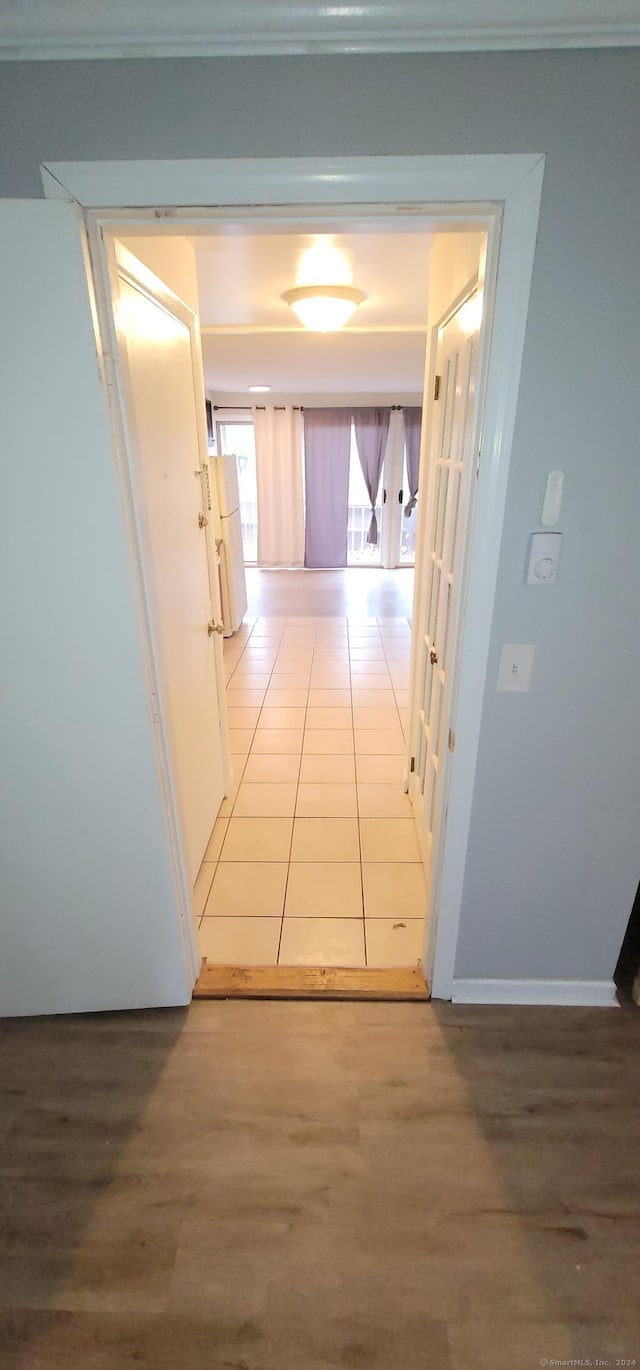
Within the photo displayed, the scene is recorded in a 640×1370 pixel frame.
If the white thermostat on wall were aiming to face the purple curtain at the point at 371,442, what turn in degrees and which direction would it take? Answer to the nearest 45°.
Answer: approximately 180°

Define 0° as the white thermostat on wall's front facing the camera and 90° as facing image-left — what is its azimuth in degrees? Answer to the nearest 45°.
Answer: approximately 0°

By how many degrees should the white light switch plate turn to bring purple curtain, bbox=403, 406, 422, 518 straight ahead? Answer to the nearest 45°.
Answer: approximately 180°

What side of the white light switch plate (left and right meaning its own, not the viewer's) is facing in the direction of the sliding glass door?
back

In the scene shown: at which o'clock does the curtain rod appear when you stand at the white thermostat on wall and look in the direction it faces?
The curtain rod is roughly at 5 o'clock from the white thermostat on wall.

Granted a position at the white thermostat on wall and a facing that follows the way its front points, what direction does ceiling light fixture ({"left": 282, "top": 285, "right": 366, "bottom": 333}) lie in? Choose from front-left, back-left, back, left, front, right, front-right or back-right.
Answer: back-right

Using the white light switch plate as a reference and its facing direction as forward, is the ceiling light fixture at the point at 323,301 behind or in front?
behind

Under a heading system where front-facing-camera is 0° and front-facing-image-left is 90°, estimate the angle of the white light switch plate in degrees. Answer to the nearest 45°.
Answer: approximately 0°

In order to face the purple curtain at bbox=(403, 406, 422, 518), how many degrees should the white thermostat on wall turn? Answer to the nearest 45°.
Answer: approximately 180°

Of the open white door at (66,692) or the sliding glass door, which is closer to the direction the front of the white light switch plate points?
the open white door
